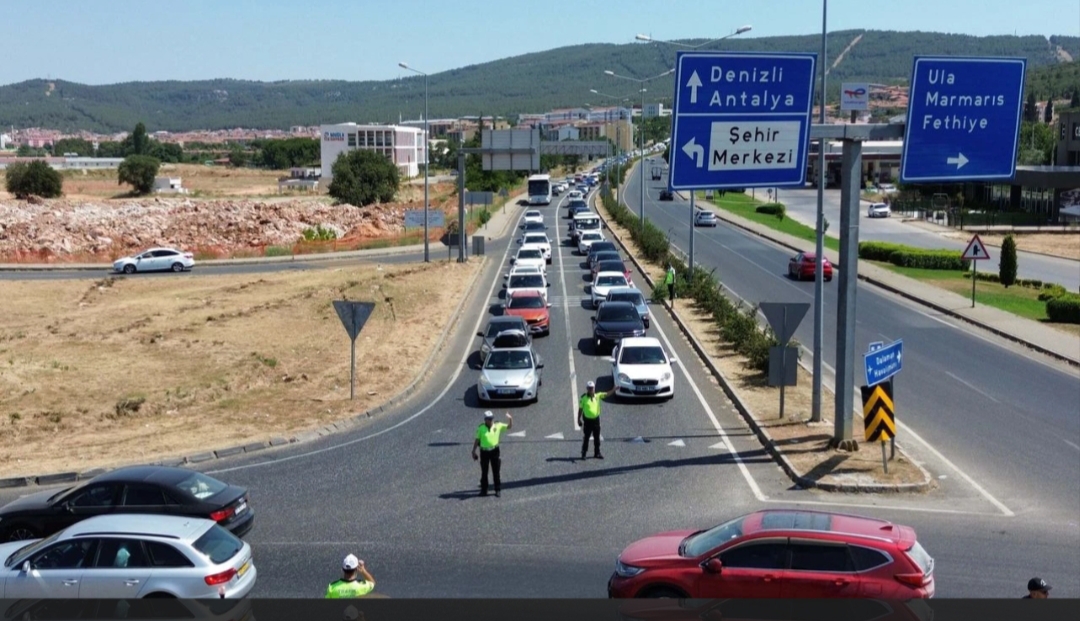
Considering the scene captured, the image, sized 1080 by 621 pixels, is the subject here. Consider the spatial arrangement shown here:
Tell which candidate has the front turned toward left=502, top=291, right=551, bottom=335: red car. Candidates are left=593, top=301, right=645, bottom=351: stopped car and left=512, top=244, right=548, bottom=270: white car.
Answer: the white car

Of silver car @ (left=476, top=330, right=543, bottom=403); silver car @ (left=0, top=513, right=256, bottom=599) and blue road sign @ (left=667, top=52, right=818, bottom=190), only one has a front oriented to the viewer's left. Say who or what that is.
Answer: silver car @ (left=0, top=513, right=256, bottom=599)

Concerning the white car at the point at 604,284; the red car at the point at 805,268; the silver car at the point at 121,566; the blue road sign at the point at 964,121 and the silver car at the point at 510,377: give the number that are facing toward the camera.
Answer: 3

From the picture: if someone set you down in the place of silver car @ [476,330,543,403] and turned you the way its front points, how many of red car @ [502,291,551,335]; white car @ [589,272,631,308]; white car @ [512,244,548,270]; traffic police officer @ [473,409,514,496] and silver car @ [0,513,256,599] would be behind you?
3

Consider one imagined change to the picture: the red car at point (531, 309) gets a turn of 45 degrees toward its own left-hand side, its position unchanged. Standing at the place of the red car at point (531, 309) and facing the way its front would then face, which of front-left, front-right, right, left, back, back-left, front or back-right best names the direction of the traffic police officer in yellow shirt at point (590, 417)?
front-right

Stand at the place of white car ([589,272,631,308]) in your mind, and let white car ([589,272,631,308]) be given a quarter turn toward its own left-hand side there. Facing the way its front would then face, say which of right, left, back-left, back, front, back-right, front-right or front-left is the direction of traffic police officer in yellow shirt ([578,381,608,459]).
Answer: right

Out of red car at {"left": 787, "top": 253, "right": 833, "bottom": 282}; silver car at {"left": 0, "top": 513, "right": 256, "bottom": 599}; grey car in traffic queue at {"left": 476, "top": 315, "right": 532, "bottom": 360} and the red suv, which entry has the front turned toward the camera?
the grey car in traffic queue

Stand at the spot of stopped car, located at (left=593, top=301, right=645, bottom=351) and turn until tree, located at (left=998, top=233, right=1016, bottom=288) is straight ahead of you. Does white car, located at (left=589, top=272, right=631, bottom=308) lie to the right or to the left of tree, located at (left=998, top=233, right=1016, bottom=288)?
left

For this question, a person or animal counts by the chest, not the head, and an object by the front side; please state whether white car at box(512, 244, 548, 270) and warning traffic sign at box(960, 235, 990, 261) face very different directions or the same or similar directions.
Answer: same or similar directions

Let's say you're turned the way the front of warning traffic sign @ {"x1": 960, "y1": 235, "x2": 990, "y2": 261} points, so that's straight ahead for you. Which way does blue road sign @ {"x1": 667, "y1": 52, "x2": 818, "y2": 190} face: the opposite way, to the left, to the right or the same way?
the same way

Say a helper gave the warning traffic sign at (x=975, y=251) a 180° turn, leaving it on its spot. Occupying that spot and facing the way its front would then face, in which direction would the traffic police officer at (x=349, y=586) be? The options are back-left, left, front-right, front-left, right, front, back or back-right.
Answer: back

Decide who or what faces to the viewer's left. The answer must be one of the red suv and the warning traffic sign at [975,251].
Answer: the red suv

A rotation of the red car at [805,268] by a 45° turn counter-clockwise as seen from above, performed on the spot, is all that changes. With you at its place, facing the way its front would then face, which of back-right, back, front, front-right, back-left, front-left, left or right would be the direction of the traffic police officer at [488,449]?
left

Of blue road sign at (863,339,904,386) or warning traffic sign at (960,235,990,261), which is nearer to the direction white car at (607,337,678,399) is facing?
the blue road sign

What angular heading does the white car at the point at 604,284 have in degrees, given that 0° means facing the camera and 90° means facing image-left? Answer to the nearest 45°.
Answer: approximately 0°

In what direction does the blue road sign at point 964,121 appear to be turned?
toward the camera

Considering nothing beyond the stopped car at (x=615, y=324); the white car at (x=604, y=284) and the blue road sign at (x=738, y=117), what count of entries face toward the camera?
3

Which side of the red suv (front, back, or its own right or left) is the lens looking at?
left

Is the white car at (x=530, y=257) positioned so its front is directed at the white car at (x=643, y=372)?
yes

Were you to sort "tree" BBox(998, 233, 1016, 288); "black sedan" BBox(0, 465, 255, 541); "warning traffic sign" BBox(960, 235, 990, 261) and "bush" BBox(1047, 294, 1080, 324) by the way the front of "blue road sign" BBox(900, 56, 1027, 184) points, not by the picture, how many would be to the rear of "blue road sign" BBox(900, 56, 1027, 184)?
3
